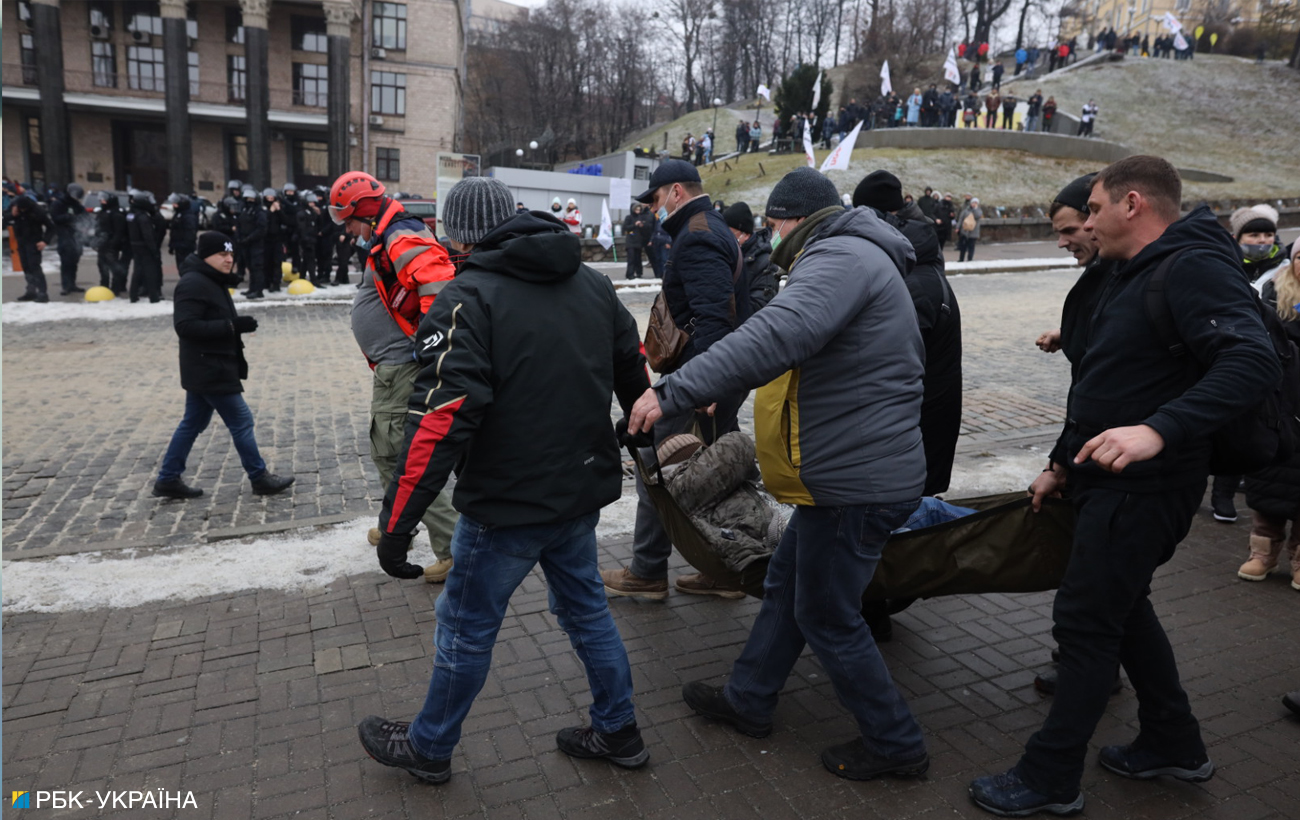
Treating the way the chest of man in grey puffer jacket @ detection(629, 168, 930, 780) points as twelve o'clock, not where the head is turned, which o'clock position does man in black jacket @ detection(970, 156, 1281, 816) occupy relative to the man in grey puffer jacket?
The man in black jacket is roughly at 6 o'clock from the man in grey puffer jacket.

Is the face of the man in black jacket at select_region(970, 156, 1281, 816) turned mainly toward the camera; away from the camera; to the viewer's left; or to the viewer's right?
to the viewer's left

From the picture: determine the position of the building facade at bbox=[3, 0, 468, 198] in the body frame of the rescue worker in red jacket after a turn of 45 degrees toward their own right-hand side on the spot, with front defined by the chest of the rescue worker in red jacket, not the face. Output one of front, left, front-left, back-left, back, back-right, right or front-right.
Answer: front-right

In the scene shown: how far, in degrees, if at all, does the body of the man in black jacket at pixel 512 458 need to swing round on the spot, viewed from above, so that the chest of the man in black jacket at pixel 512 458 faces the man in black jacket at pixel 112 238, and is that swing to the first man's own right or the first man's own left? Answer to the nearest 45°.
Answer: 0° — they already face them

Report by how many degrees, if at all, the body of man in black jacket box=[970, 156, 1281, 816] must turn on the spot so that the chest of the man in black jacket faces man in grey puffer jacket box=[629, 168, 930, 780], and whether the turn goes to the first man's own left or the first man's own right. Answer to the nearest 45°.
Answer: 0° — they already face them

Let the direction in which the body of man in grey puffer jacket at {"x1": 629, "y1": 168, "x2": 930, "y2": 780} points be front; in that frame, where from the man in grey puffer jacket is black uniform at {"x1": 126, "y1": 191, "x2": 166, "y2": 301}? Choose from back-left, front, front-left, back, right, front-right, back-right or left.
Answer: front-right

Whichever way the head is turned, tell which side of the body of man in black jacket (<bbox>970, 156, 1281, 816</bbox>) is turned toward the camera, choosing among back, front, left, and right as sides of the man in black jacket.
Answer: left

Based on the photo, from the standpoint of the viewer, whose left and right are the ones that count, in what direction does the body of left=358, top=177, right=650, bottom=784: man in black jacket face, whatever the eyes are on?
facing away from the viewer and to the left of the viewer

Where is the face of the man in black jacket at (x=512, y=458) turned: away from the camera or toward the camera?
away from the camera

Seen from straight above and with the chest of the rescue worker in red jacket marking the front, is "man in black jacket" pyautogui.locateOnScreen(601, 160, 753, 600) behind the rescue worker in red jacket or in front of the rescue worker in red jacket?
behind

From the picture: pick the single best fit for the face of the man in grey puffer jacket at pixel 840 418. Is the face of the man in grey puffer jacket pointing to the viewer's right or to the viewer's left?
to the viewer's left

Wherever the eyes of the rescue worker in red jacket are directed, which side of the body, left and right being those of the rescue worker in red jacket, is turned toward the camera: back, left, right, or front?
left
